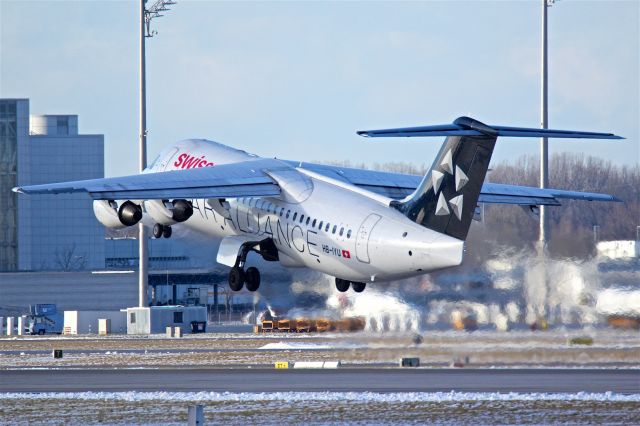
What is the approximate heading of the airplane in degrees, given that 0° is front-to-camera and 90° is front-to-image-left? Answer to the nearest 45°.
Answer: approximately 135°
